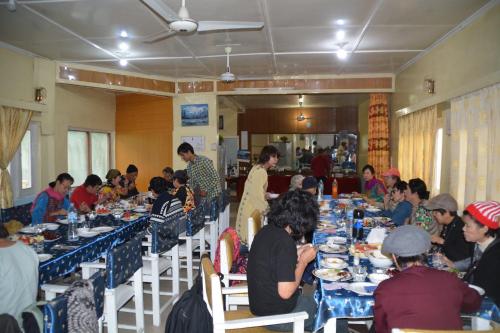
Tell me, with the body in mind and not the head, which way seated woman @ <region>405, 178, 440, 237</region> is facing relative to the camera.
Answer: to the viewer's left

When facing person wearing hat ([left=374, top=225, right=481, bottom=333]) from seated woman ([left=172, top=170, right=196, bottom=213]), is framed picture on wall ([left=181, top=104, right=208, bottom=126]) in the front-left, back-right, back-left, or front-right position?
back-left

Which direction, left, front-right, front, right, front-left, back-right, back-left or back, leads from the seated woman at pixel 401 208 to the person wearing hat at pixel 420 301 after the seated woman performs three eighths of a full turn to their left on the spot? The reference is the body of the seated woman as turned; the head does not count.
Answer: front-right

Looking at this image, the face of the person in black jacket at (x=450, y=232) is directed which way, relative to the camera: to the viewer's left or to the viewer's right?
to the viewer's left

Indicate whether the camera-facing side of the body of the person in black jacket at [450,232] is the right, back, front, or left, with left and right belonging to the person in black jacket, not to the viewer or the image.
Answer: left

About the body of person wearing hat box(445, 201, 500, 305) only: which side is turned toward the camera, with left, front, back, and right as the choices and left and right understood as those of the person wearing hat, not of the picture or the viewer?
left
